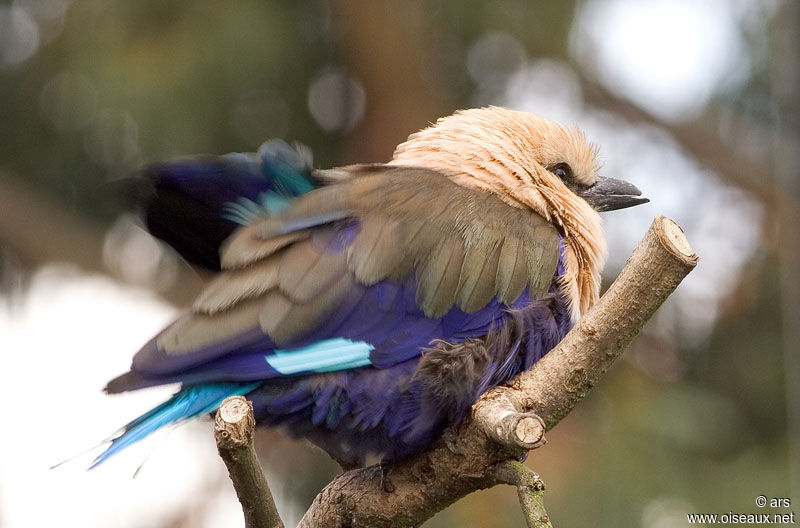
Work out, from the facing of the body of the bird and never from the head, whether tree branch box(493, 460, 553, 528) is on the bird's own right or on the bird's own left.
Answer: on the bird's own right

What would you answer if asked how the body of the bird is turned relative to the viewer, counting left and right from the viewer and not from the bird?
facing to the right of the viewer

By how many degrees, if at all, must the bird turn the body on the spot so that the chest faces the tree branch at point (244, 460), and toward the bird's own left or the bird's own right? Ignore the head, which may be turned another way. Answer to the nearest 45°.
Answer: approximately 135° to the bird's own right
